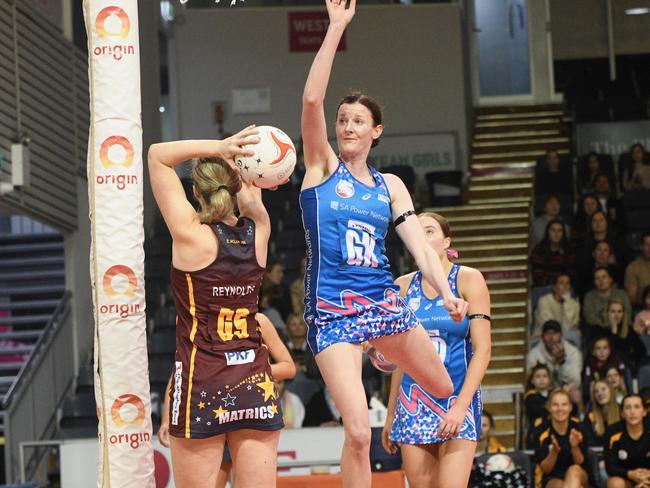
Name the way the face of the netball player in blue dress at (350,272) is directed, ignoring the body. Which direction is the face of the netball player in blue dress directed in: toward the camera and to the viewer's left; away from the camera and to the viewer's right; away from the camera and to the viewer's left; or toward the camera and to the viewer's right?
toward the camera and to the viewer's left

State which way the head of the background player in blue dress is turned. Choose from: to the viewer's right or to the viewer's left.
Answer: to the viewer's left

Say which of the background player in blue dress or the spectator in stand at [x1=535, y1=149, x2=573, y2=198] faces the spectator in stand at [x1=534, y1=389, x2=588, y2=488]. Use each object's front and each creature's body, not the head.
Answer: the spectator in stand at [x1=535, y1=149, x2=573, y2=198]

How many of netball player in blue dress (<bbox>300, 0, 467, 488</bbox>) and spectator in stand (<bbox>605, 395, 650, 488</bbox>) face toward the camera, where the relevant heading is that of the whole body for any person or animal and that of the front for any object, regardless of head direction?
2

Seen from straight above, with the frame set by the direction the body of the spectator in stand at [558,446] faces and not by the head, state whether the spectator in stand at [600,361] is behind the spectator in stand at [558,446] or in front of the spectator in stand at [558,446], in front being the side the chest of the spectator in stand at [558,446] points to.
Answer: behind

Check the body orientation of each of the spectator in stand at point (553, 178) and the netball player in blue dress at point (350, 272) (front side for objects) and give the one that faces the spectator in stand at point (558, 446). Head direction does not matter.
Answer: the spectator in stand at point (553, 178)

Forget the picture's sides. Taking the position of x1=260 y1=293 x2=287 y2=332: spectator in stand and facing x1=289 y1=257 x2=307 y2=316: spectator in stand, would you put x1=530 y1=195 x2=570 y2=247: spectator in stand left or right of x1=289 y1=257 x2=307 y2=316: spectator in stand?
right

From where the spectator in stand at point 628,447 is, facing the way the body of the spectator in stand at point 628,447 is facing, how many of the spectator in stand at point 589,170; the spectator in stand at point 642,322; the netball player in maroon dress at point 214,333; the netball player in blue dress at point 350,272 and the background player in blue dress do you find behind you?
2

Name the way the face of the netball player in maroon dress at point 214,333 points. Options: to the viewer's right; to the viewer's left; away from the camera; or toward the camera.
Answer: away from the camera
